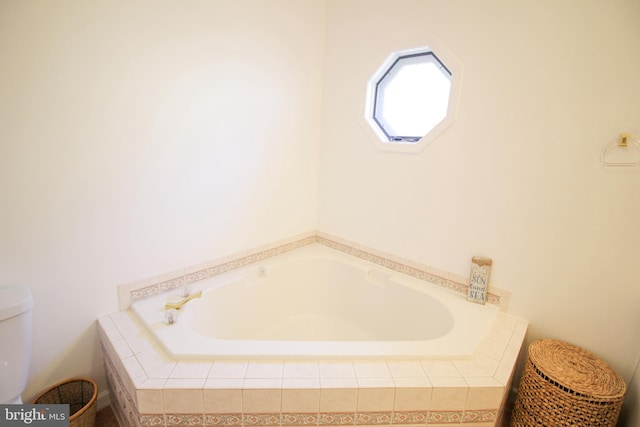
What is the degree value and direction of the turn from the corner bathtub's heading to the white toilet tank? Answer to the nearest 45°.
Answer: approximately 90° to its right

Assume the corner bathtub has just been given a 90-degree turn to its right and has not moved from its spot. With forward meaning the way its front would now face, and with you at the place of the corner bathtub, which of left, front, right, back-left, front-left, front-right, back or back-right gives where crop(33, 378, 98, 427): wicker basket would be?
front

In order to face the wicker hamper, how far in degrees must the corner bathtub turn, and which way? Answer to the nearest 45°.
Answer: approximately 90° to its left

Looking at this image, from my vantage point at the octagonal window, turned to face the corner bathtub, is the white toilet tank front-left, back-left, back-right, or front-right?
front-right

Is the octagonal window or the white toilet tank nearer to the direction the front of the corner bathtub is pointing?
the white toilet tank

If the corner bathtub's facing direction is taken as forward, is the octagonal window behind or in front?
behind

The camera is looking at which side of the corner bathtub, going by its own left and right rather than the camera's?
front
